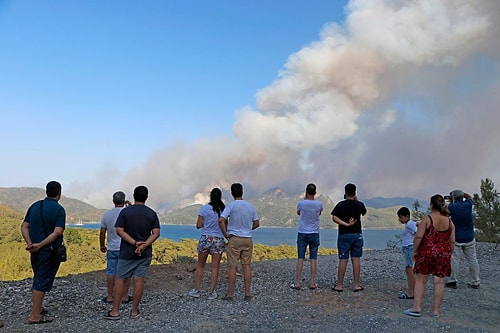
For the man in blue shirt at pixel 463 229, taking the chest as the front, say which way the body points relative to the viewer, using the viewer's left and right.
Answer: facing away from the viewer and to the left of the viewer

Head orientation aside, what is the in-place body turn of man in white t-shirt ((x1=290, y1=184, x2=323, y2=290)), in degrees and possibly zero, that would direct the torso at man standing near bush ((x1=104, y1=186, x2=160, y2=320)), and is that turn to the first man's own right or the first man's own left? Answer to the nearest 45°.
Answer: approximately 135° to the first man's own left

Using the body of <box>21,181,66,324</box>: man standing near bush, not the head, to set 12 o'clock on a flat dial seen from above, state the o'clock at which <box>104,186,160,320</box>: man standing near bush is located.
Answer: <box>104,186,160,320</box>: man standing near bush is roughly at 2 o'clock from <box>21,181,66,324</box>: man standing near bush.

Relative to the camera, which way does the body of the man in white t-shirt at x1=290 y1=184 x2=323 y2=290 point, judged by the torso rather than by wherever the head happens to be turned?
away from the camera

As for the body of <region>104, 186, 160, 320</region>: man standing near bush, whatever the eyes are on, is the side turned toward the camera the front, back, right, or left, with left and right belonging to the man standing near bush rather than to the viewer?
back

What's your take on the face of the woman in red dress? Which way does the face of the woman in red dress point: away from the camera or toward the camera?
away from the camera

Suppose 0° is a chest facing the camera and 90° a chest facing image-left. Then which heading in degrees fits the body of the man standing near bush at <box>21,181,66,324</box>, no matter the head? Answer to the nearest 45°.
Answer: approximately 225°

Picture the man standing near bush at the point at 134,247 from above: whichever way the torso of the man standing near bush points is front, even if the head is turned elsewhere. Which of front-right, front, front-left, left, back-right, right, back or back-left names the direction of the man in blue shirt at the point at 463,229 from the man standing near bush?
right

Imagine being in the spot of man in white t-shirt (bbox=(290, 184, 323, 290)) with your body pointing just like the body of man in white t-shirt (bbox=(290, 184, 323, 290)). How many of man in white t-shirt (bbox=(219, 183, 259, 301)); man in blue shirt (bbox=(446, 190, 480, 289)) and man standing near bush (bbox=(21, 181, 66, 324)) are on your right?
1

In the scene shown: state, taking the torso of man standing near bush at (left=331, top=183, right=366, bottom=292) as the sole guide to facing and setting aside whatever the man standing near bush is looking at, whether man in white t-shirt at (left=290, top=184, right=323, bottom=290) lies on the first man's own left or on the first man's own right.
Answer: on the first man's own left

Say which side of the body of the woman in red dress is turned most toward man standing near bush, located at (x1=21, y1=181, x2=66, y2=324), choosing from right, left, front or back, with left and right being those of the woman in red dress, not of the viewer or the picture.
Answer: left
